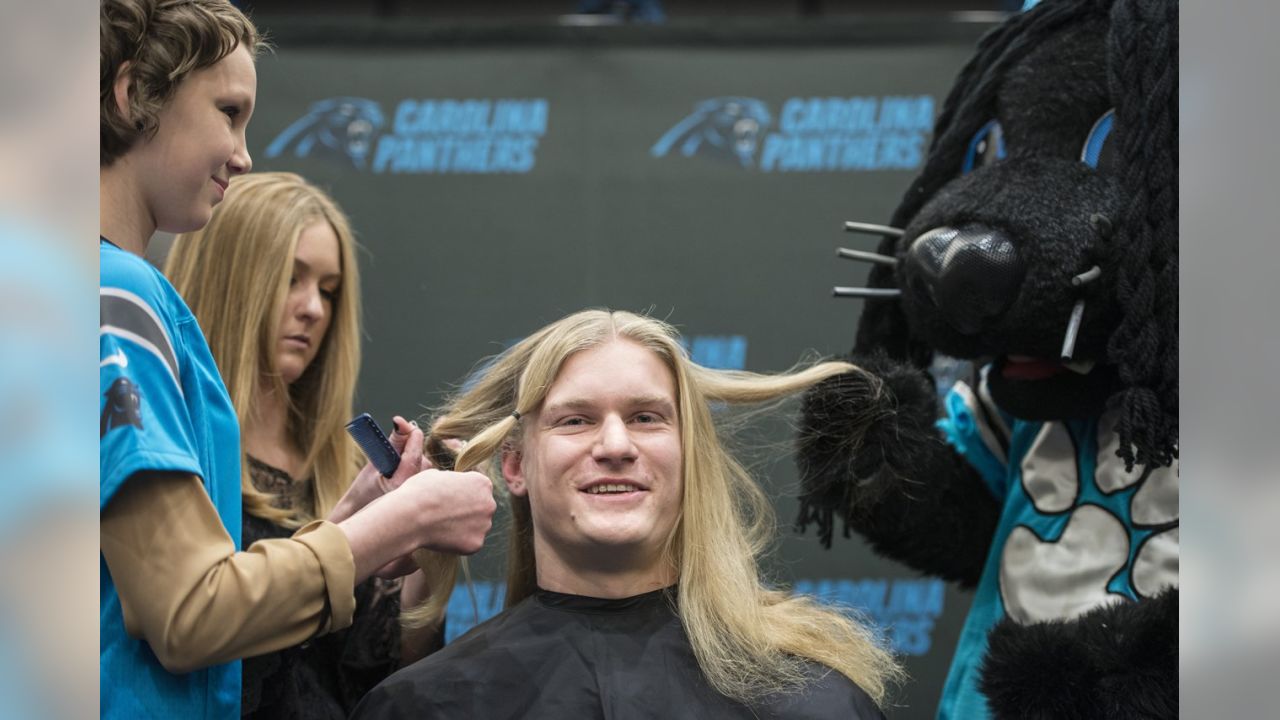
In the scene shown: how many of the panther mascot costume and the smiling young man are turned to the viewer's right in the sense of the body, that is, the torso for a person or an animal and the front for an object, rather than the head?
0

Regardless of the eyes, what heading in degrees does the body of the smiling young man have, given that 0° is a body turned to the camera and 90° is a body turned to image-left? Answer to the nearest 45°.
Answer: approximately 0°

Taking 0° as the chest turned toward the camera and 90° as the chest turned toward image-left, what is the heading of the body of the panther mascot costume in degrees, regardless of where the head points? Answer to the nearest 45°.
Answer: approximately 45°

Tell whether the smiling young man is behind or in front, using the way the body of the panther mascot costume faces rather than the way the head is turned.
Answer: in front

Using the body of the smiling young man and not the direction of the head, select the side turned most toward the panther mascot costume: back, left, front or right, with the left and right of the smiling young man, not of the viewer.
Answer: left
